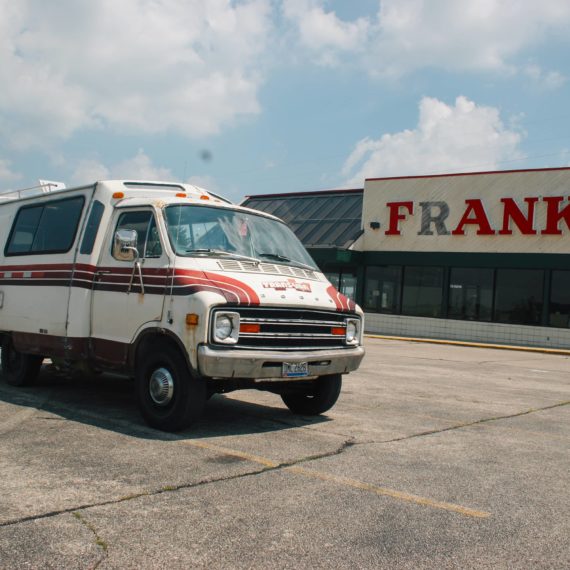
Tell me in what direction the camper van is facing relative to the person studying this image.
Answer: facing the viewer and to the right of the viewer
